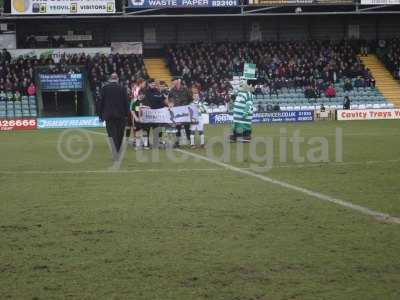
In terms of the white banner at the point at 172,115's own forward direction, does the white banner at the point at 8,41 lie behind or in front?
behind

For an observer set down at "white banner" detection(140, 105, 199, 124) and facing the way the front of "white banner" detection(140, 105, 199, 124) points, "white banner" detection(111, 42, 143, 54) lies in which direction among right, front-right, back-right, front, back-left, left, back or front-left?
back

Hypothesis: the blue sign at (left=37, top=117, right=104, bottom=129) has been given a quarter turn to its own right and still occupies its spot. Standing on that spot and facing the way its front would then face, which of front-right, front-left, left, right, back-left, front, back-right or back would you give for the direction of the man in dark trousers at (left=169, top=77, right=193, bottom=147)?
left

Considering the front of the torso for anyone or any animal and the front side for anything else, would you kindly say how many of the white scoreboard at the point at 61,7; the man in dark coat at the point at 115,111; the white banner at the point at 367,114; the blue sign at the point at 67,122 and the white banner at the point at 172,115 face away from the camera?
1

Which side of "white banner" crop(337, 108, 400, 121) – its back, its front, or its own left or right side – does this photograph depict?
front

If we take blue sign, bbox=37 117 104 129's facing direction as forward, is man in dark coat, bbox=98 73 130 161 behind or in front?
in front

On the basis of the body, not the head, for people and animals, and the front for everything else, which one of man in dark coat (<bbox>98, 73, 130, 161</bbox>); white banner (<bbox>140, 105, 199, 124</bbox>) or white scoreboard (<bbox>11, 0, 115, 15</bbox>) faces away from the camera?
the man in dark coat

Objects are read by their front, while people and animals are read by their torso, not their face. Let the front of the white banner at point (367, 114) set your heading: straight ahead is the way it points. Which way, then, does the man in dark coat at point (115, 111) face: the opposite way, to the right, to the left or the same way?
the opposite way

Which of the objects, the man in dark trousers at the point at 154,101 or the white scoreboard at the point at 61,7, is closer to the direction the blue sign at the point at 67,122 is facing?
the man in dark trousers

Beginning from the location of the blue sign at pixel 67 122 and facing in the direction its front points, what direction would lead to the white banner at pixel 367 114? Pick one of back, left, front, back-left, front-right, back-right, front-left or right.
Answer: left

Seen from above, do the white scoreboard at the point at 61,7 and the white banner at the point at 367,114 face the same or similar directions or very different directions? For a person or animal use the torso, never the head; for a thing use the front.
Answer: same or similar directions

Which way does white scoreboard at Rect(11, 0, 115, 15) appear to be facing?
toward the camera

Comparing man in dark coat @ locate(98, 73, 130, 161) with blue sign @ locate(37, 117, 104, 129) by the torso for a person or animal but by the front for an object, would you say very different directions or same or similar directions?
very different directions

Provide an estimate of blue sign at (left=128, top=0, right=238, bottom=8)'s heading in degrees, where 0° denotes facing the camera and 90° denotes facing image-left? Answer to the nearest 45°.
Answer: approximately 0°

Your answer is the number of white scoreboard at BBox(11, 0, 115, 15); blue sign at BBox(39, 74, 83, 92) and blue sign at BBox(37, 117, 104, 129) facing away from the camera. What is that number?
0
